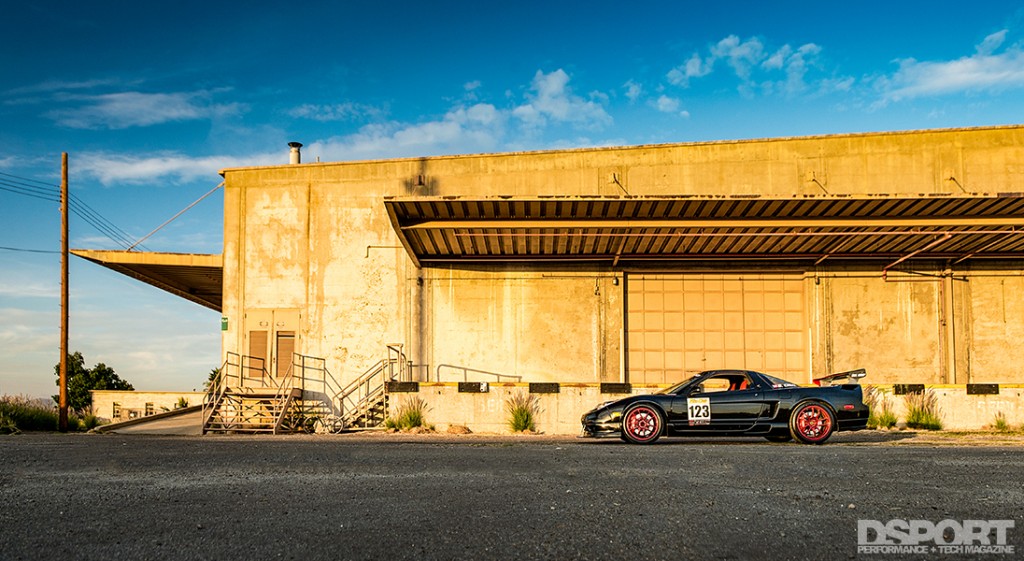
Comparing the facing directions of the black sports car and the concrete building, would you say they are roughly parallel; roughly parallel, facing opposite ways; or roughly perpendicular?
roughly perpendicular

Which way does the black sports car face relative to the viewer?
to the viewer's left

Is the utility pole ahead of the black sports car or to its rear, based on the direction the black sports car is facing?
ahead

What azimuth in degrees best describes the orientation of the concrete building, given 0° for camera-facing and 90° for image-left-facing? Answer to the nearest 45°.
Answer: approximately 0°

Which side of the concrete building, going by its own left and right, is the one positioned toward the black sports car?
front

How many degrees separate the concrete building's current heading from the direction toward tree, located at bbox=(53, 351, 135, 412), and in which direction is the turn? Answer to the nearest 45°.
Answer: approximately 135° to its right

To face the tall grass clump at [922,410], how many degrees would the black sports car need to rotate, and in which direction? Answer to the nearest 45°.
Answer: approximately 135° to its right

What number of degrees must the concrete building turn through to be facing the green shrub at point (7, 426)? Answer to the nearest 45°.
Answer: approximately 90° to its right

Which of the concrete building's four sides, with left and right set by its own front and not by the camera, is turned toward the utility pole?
right

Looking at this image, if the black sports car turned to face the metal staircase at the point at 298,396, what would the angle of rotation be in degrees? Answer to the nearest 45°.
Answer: approximately 45° to its right
